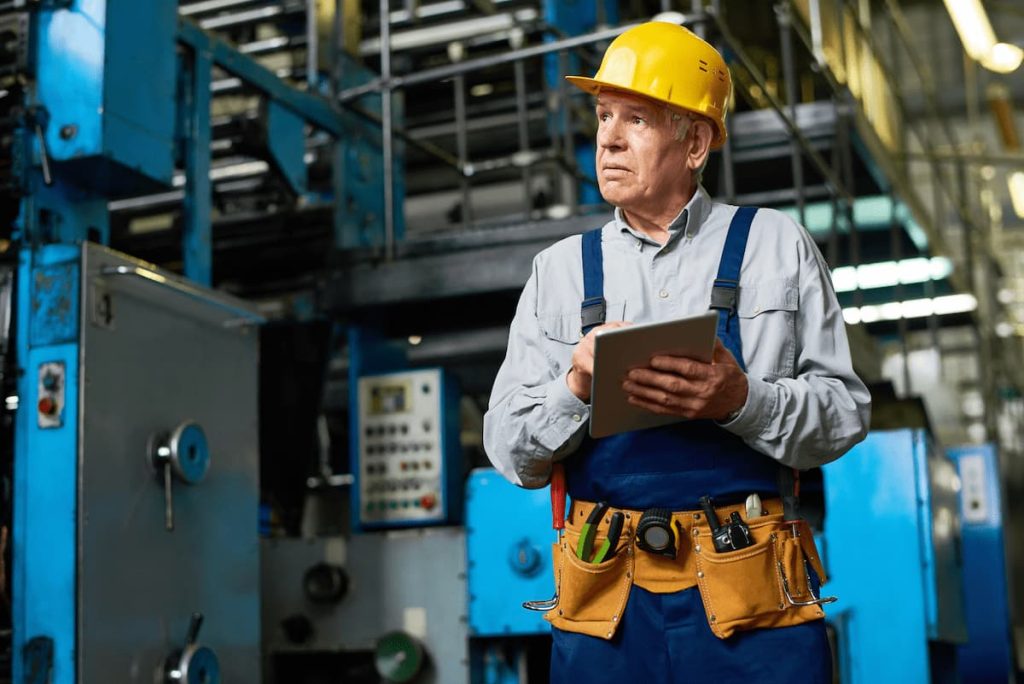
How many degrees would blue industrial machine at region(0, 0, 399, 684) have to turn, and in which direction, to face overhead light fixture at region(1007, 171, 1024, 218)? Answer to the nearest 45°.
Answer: approximately 90° to its left

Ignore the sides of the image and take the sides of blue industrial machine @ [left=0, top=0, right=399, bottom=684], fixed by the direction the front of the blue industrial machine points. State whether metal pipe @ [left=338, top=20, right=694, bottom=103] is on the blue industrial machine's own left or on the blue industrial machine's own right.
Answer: on the blue industrial machine's own left

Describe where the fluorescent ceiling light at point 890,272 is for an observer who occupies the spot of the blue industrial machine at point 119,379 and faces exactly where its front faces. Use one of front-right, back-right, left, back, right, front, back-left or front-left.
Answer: left

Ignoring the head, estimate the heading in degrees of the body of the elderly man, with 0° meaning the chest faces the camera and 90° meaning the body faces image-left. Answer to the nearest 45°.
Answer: approximately 0°

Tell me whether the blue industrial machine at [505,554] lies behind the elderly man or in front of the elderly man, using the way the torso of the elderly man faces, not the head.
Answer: behind

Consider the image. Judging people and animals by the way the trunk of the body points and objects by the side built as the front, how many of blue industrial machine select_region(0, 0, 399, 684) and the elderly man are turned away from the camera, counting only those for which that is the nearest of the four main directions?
0

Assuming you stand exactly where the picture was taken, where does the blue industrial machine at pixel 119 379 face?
facing the viewer and to the right of the viewer

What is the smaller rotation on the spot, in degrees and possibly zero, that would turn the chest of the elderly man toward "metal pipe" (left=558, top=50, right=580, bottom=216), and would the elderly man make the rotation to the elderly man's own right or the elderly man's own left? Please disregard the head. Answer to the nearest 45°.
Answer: approximately 180°

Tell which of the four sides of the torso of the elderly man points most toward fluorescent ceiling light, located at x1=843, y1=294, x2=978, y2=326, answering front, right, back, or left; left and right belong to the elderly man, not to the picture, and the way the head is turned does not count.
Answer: back

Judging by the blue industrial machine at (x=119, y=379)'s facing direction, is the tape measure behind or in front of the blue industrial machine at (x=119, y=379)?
in front

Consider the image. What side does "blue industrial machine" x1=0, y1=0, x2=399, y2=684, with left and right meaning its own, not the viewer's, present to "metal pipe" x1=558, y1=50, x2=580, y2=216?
left

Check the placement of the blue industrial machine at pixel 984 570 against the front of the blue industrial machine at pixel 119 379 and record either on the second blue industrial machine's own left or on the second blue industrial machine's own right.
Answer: on the second blue industrial machine's own left

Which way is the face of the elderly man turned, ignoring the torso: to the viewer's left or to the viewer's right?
to the viewer's left
